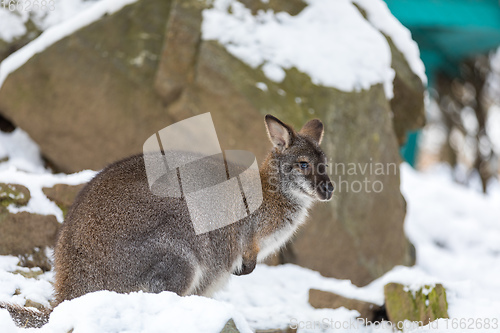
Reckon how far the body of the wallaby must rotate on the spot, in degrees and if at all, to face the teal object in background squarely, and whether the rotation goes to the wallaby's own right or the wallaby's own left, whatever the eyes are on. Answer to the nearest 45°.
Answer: approximately 45° to the wallaby's own left

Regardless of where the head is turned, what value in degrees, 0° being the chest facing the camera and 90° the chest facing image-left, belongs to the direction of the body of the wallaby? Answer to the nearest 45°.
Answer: approximately 270°

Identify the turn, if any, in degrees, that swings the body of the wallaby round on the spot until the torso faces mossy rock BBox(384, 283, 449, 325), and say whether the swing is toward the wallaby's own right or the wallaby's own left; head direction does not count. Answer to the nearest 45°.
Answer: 0° — it already faces it

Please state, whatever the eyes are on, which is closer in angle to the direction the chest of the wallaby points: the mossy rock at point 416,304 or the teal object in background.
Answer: the mossy rock

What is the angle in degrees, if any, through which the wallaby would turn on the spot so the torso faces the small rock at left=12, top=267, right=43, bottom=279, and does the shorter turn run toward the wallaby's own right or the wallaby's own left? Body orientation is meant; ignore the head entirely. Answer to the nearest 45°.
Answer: approximately 135° to the wallaby's own left

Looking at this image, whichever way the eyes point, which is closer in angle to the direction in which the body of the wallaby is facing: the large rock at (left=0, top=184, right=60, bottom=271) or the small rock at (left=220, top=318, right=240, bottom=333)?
the small rock

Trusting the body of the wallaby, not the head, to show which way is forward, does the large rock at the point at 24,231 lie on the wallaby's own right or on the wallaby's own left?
on the wallaby's own left

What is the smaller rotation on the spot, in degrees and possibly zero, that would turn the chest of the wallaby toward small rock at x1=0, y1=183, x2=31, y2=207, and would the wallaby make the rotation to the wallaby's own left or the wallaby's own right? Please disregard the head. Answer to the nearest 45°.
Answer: approximately 135° to the wallaby's own left

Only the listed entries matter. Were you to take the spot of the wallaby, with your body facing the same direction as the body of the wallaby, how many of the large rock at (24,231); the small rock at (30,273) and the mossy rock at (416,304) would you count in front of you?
1

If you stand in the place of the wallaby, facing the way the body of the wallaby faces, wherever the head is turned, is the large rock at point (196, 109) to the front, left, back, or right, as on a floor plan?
left
